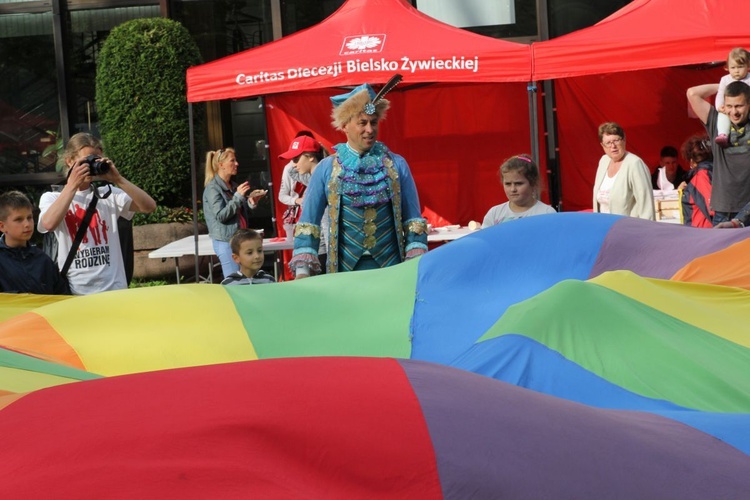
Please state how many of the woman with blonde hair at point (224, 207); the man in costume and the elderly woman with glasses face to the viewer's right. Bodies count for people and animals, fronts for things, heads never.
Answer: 1

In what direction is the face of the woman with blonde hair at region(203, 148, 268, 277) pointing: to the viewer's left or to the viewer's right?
to the viewer's right

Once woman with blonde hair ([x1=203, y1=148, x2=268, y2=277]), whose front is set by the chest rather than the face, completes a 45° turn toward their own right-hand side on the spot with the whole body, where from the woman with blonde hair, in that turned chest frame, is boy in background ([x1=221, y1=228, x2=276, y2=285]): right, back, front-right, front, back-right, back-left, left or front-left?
front-right

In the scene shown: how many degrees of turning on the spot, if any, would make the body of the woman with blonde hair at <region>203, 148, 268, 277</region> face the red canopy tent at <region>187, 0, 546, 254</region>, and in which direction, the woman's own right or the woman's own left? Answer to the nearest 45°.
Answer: approximately 45° to the woman's own left

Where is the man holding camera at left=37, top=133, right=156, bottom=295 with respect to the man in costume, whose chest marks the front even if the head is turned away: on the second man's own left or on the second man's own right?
on the second man's own right

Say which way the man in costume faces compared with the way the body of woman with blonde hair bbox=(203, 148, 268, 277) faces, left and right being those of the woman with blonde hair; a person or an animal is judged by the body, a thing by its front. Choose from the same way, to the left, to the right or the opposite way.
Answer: to the right

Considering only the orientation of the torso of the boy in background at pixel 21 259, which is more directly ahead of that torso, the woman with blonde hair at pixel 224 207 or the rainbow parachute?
the rainbow parachute

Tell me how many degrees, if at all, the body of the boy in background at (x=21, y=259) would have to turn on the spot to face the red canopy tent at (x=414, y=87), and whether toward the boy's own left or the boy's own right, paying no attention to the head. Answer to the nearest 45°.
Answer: approximately 90° to the boy's own left

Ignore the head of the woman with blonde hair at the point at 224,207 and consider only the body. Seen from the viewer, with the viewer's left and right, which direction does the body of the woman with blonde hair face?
facing to the right of the viewer
